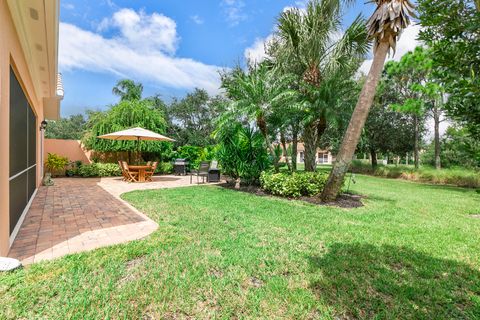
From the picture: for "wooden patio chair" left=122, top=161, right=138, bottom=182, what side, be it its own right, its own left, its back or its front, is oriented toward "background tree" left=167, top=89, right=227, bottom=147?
left

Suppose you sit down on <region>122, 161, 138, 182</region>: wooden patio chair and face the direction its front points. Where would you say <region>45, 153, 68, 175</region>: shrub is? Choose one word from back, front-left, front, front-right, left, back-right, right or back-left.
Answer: back-left

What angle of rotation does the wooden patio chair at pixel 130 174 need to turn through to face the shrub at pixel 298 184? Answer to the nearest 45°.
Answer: approximately 45° to its right

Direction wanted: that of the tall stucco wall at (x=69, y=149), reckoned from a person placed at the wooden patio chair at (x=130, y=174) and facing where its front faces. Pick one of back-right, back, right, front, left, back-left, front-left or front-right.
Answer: back-left

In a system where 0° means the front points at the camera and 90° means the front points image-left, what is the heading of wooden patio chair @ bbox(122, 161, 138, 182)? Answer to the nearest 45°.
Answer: approximately 270°

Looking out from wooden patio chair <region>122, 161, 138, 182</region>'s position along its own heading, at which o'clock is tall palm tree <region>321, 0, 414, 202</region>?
The tall palm tree is roughly at 2 o'clock from the wooden patio chair.

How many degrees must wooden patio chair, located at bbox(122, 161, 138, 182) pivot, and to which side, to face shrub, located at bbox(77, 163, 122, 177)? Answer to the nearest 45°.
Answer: approximately 135° to its left

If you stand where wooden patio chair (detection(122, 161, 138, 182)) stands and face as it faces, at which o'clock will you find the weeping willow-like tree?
The weeping willow-like tree is roughly at 9 o'clock from the wooden patio chair.

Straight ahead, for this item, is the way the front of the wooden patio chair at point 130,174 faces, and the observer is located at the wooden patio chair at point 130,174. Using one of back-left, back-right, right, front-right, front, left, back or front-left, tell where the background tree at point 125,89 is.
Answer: left

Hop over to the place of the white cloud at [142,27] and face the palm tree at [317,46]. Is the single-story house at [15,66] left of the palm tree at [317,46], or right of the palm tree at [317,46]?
right

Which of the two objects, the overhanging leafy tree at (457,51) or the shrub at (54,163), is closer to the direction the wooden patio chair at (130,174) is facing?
the overhanging leafy tree
